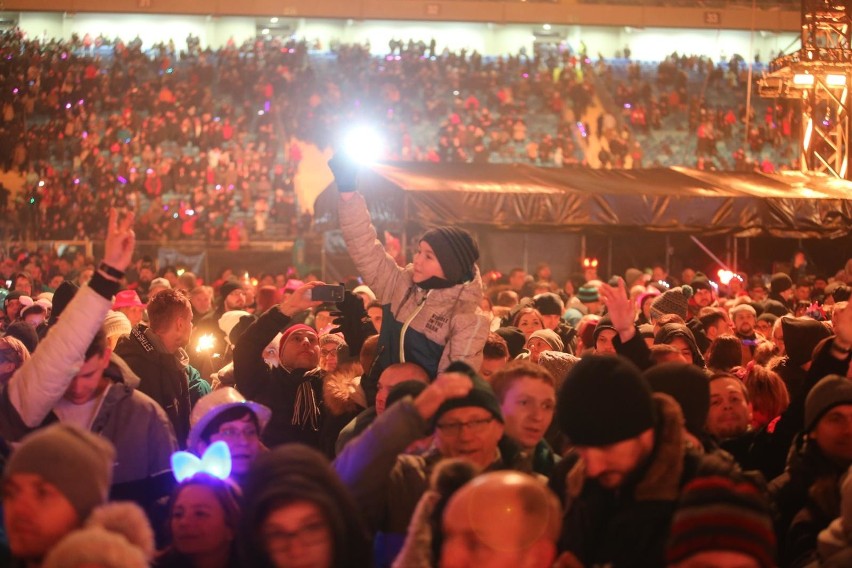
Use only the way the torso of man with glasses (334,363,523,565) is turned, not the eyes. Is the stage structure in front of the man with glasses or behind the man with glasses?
behind

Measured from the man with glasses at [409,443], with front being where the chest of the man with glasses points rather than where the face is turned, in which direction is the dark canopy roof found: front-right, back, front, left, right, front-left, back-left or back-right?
back

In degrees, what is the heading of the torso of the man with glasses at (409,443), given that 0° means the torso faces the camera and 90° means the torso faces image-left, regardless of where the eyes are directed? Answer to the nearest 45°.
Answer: approximately 0°
